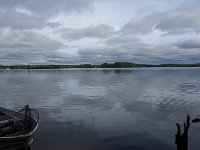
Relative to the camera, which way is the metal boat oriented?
to the viewer's right
